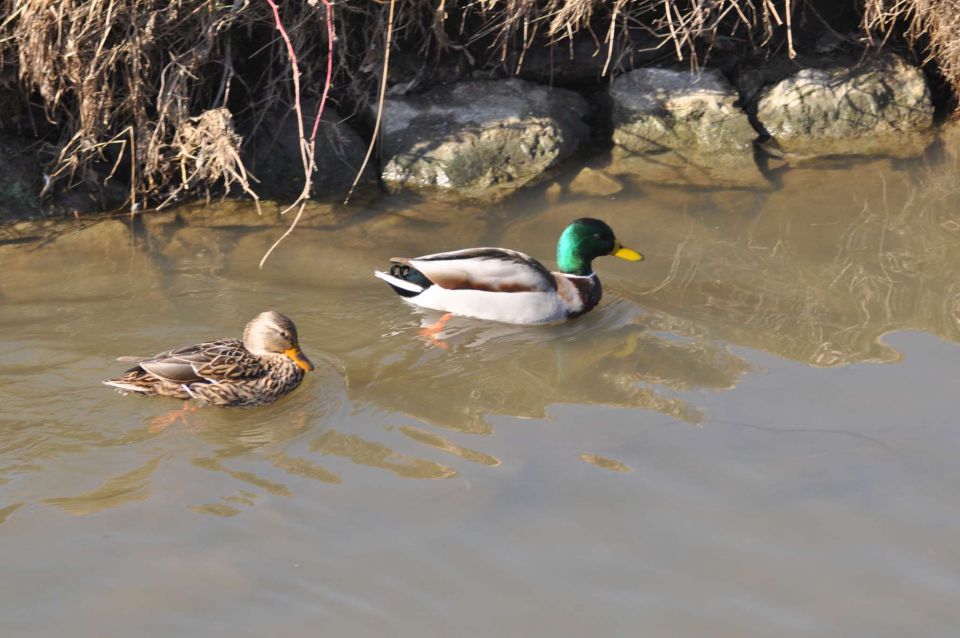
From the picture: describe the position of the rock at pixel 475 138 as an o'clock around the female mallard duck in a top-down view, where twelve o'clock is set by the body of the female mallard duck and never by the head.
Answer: The rock is roughly at 10 o'clock from the female mallard duck.

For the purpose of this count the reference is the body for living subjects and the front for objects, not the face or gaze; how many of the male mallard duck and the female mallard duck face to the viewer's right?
2

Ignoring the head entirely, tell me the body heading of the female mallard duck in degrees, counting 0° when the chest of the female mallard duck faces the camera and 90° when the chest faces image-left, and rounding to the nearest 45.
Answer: approximately 270°

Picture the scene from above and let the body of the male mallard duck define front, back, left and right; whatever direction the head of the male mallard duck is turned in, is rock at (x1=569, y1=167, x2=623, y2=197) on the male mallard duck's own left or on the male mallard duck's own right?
on the male mallard duck's own left

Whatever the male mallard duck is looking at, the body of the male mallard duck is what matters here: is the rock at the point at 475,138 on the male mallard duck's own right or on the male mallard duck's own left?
on the male mallard duck's own left

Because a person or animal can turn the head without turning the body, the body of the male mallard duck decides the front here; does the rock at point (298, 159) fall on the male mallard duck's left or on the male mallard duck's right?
on the male mallard duck's left

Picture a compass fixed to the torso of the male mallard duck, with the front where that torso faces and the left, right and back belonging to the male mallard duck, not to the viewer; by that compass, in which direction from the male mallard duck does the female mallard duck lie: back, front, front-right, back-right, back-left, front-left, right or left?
back-right

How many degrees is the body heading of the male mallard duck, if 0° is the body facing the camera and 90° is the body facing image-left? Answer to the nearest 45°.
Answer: approximately 270°

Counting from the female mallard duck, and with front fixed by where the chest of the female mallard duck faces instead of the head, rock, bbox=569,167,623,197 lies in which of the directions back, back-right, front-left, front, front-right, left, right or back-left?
front-left

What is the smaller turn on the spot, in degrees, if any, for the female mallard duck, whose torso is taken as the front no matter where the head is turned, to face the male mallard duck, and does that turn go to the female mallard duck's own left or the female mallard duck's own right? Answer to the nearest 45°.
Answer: approximately 45° to the female mallard duck's own left

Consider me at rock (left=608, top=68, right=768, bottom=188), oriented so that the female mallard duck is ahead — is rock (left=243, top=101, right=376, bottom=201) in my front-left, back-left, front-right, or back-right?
front-right

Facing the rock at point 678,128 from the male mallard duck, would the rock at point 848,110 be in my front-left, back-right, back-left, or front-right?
front-right

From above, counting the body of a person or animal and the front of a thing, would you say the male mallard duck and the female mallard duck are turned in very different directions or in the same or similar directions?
same or similar directions

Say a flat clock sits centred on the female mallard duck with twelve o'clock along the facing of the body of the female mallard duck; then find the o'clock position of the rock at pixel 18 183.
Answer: The rock is roughly at 8 o'clock from the female mallard duck.
